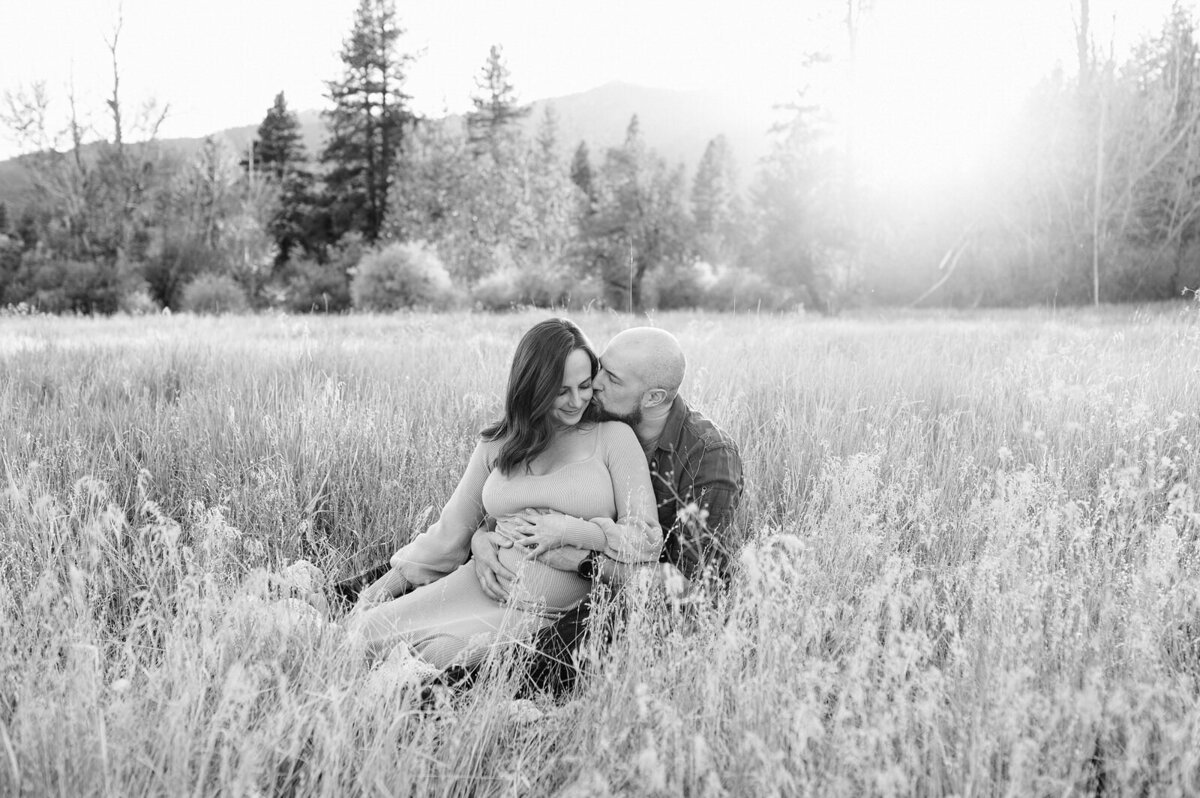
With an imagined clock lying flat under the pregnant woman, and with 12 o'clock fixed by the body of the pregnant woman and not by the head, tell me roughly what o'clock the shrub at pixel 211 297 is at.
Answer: The shrub is roughly at 4 o'clock from the pregnant woman.

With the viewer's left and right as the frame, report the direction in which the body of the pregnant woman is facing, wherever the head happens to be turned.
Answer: facing the viewer and to the left of the viewer

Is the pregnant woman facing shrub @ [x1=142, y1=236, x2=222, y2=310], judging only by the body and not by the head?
no

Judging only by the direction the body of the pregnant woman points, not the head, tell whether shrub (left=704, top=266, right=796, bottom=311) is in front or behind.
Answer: behind

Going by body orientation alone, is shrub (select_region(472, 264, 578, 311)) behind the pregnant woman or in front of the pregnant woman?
behind

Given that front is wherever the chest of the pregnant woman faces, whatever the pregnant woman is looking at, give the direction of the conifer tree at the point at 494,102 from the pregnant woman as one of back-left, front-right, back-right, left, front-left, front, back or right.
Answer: back-right

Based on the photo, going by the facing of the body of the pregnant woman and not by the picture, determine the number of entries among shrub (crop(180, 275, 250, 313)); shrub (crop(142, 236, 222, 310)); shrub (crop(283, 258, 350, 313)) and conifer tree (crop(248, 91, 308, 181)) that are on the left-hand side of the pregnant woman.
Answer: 0

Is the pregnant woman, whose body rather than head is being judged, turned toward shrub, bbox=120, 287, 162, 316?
no

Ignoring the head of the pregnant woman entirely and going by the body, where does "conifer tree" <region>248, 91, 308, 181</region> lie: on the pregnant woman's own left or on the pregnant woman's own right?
on the pregnant woman's own right

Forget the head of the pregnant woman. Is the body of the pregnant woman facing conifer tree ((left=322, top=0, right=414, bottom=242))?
no

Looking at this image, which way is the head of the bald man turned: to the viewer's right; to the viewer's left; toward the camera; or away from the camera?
to the viewer's left

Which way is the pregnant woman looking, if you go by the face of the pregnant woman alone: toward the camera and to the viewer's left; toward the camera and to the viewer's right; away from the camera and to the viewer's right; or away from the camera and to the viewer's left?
toward the camera and to the viewer's right

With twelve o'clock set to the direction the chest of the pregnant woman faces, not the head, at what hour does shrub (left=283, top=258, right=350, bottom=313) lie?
The shrub is roughly at 4 o'clock from the pregnant woman.

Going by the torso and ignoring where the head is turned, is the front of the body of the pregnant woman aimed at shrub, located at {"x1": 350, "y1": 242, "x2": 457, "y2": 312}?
no
